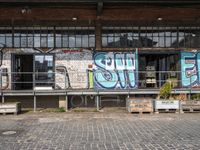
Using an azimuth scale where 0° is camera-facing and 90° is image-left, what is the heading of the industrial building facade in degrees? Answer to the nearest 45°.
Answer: approximately 0°

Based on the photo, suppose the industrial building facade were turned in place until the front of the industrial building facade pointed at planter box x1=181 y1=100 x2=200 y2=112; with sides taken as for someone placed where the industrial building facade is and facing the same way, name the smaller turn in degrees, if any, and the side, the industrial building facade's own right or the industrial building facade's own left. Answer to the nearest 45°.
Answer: approximately 45° to the industrial building facade's own left

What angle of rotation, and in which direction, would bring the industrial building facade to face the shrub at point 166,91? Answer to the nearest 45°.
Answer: approximately 45° to its left

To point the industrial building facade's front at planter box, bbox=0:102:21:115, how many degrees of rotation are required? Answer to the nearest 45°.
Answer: approximately 45° to its right

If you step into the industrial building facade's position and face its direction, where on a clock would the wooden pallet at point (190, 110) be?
The wooden pallet is roughly at 10 o'clock from the industrial building facade.
